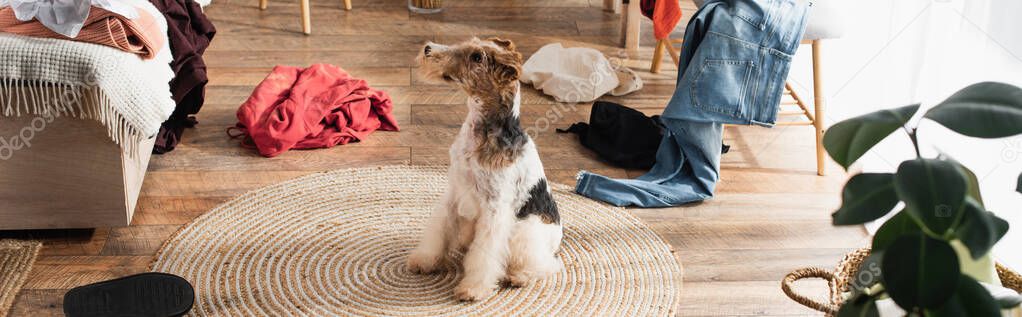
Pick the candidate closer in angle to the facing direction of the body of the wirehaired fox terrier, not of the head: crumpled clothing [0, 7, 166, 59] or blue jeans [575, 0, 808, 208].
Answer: the crumpled clothing

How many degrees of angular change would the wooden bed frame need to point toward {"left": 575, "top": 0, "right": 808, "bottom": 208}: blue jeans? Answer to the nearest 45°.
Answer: approximately 90° to its left

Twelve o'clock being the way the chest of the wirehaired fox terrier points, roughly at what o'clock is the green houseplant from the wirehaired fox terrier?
The green houseplant is roughly at 9 o'clock from the wirehaired fox terrier.

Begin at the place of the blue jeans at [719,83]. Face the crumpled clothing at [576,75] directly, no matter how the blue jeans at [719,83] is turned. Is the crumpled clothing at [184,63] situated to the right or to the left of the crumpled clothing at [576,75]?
left

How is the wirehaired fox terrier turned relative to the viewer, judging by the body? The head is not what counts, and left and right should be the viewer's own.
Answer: facing the viewer and to the left of the viewer

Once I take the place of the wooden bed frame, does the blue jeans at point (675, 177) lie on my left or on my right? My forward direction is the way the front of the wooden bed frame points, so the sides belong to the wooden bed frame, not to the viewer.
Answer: on my left

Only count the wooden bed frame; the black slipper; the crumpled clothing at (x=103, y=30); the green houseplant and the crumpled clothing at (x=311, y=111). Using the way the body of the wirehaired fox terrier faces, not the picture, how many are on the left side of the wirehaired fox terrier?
1

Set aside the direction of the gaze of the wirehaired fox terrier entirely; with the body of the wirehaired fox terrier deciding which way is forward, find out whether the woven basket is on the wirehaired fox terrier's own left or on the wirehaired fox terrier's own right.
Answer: on the wirehaired fox terrier's own left

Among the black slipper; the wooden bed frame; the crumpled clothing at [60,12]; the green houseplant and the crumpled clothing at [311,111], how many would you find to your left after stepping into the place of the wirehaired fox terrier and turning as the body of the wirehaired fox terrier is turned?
1

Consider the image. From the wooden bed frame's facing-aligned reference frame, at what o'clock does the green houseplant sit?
The green houseplant is roughly at 11 o'clock from the wooden bed frame.

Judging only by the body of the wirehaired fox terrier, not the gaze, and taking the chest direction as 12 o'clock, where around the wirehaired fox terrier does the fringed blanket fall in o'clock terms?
The fringed blanket is roughly at 2 o'clock from the wirehaired fox terrier.

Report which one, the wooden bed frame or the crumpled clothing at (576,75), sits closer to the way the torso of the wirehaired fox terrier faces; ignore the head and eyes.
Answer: the wooden bed frame

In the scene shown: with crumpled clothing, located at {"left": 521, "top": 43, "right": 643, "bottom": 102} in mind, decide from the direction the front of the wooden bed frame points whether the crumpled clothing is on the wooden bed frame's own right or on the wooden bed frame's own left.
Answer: on the wooden bed frame's own left

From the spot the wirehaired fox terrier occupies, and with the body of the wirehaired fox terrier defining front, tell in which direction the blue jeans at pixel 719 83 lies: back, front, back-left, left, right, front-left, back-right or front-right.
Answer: back

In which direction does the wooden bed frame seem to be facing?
toward the camera
